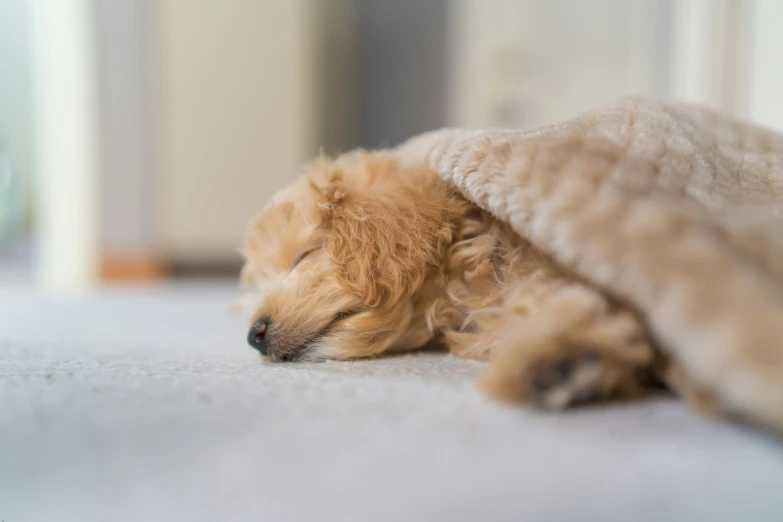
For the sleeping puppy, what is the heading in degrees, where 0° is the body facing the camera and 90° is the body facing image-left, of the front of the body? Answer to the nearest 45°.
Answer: approximately 90°

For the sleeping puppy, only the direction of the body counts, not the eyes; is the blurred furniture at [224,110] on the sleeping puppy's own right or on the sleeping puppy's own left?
on the sleeping puppy's own right
